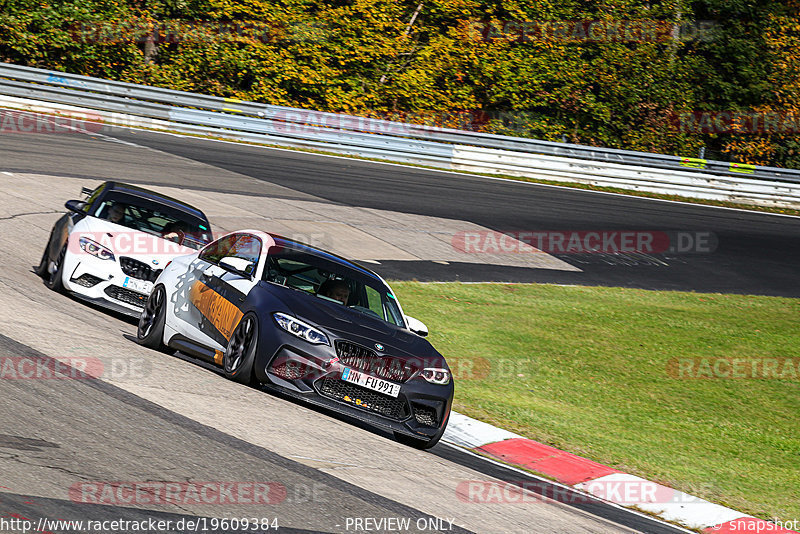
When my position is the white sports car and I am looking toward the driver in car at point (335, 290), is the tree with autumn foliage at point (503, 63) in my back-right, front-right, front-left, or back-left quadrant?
back-left

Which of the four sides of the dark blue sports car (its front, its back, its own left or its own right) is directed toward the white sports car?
back

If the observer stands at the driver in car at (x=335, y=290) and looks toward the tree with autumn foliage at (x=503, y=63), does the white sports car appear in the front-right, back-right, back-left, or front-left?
front-left

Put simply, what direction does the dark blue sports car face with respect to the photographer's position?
facing the viewer and to the right of the viewer

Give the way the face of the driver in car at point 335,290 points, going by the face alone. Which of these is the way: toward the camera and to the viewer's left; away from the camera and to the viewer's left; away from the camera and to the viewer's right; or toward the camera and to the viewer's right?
toward the camera and to the viewer's right

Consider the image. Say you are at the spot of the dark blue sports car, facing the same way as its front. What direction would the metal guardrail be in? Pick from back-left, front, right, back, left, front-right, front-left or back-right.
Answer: back-left

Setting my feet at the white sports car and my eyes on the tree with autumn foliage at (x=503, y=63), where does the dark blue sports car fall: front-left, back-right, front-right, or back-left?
back-right

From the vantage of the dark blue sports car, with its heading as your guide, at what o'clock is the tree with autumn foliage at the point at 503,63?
The tree with autumn foliage is roughly at 8 o'clock from the dark blue sports car.
